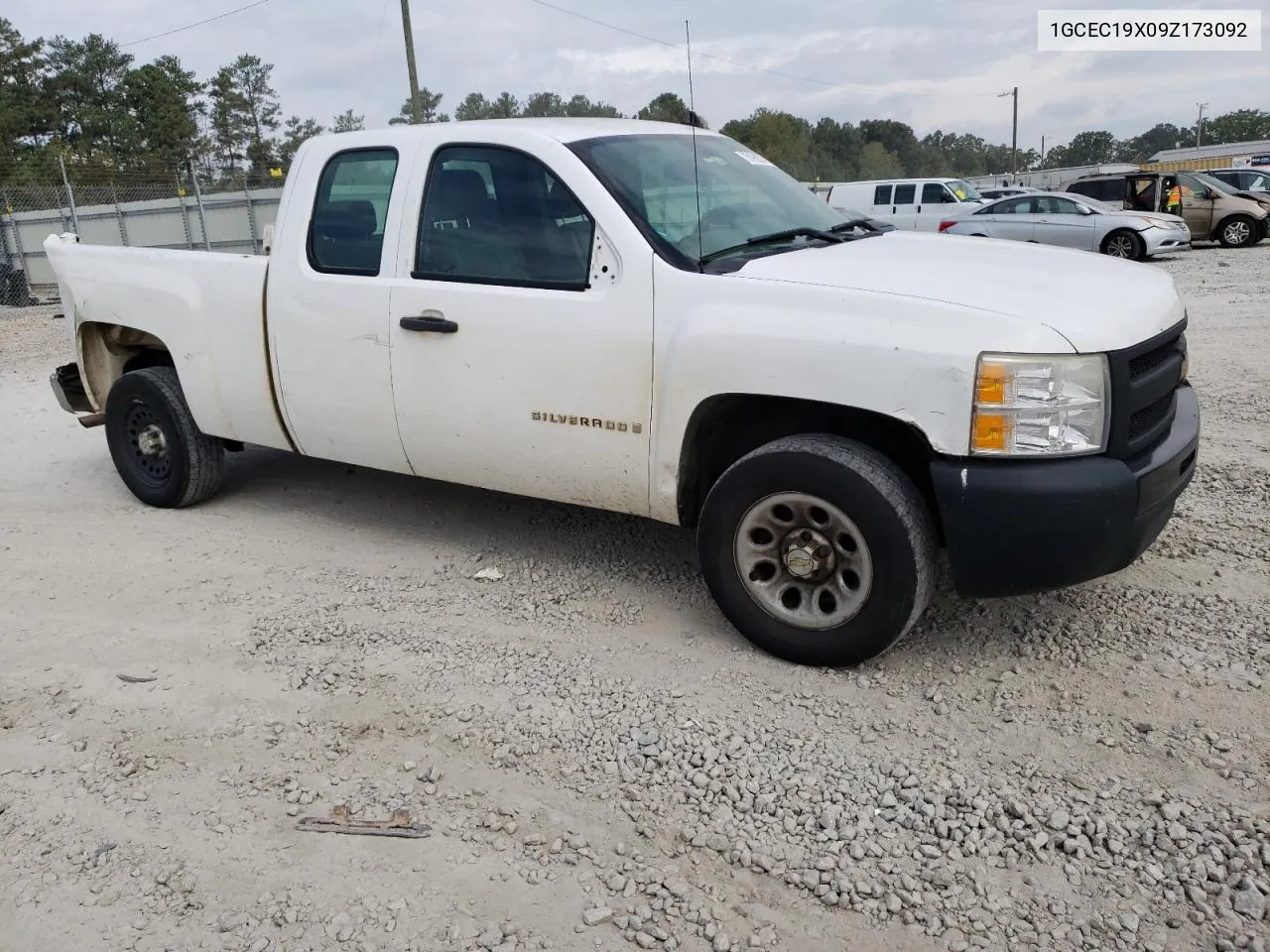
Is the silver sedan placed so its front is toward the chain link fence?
no

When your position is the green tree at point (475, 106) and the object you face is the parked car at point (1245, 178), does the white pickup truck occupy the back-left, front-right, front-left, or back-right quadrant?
front-right

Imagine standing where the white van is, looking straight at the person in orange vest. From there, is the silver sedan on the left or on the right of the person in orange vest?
right

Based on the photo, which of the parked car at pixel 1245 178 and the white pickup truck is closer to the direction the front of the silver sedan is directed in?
the parked car

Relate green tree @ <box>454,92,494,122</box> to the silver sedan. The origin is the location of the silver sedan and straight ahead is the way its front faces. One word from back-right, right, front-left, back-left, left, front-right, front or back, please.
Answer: back-left

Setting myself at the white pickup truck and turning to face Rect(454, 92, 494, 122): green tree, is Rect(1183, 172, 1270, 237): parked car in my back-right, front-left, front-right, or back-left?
front-right

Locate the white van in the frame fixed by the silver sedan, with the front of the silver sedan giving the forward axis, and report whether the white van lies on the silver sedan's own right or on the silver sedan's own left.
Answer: on the silver sedan's own left

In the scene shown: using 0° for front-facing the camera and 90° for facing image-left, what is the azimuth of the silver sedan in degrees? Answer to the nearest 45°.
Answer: approximately 270°

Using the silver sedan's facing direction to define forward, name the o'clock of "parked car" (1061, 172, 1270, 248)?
The parked car is roughly at 10 o'clock from the silver sedan.

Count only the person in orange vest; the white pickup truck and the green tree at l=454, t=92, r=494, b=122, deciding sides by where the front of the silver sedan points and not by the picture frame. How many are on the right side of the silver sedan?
1

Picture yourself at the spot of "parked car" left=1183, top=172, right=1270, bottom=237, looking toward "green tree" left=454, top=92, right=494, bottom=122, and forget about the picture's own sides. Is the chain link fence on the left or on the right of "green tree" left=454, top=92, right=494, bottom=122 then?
left

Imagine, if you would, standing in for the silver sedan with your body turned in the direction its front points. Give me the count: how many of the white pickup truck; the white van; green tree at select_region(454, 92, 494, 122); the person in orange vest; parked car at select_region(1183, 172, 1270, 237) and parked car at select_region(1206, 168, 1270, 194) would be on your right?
1

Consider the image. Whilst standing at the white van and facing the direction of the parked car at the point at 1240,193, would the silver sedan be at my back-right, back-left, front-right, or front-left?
front-right

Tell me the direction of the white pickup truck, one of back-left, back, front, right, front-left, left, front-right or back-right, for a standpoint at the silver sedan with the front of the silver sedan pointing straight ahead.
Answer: right

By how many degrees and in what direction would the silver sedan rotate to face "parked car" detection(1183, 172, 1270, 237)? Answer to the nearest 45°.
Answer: approximately 45° to its left

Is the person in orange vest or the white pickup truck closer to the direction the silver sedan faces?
the person in orange vest
